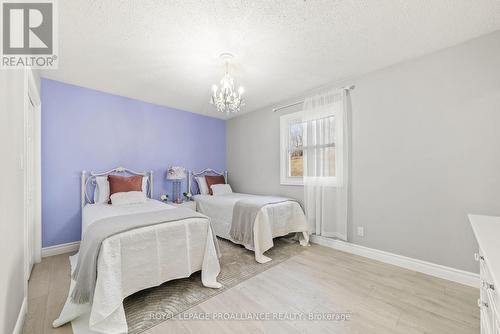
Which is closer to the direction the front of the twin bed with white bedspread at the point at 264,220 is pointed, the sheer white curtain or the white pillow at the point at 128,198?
the sheer white curtain

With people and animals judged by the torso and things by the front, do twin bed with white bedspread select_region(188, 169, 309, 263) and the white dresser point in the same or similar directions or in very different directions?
very different directions

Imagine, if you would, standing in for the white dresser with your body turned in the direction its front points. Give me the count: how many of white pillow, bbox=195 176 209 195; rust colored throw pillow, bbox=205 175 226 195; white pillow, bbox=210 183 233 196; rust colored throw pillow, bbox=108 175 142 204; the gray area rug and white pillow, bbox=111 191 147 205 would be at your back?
0

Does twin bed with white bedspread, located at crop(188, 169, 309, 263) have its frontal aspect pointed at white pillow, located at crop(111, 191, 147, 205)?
no

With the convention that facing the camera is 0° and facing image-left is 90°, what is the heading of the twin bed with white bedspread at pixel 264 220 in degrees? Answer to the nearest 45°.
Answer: approximately 315°

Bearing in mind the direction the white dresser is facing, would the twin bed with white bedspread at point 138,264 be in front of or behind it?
in front

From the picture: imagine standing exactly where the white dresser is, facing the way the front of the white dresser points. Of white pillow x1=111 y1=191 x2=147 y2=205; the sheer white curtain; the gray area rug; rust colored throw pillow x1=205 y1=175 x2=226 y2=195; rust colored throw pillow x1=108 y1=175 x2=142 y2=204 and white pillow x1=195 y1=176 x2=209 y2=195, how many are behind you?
0

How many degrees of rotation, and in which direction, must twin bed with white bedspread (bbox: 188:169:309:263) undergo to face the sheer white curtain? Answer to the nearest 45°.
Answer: approximately 45° to its left

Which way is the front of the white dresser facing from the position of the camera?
facing to the left of the viewer

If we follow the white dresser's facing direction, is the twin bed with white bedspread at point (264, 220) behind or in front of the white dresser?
in front

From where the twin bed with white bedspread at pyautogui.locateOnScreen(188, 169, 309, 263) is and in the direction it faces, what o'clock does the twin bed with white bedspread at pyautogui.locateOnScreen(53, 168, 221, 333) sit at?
the twin bed with white bedspread at pyautogui.locateOnScreen(53, 168, 221, 333) is roughly at 3 o'clock from the twin bed with white bedspread at pyautogui.locateOnScreen(188, 169, 309, 263).

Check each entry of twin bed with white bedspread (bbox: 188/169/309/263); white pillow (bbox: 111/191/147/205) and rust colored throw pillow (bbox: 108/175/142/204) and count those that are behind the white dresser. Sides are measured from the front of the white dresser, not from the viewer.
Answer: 0

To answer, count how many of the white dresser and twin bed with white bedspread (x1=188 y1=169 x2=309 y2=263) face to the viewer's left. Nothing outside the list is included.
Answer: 1
